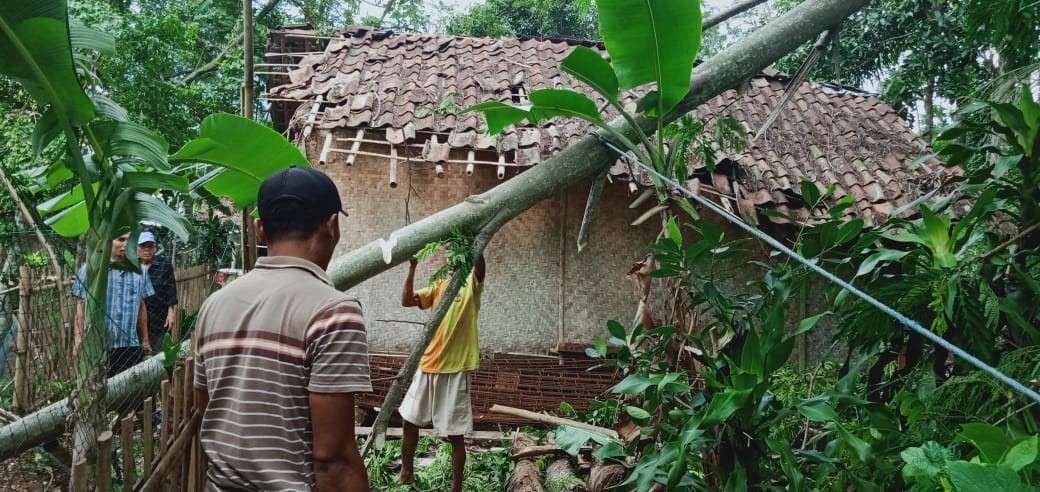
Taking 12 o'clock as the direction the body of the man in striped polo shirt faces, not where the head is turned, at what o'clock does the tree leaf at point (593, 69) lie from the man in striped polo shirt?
The tree leaf is roughly at 12 o'clock from the man in striped polo shirt.

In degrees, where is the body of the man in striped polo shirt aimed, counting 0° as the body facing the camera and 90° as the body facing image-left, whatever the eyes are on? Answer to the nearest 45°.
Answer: approximately 225°

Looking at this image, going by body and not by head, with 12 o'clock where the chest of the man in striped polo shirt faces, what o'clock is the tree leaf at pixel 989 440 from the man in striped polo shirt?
The tree leaf is roughly at 2 o'clock from the man in striped polo shirt.

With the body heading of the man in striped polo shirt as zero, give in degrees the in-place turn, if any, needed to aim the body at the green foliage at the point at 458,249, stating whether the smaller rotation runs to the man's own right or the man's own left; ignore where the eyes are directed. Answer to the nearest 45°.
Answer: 0° — they already face it

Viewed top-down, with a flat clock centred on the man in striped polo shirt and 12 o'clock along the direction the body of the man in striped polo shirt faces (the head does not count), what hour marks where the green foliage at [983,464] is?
The green foliage is roughly at 2 o'clock from the man in striped polo shirt.

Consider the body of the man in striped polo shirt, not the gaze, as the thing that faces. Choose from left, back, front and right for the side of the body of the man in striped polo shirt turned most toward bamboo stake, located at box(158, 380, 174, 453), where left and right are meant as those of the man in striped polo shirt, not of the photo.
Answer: left

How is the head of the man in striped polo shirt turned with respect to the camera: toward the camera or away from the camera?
away from the camera

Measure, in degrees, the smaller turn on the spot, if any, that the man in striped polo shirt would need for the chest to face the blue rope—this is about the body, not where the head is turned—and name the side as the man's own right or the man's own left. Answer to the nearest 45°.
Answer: approximately 90° to the man's own right

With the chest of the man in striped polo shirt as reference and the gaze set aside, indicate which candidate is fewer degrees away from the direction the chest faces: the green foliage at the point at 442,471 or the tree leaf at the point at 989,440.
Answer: the green foliage
